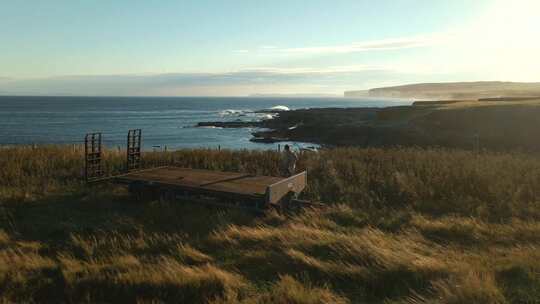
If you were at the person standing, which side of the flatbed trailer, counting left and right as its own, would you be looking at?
left

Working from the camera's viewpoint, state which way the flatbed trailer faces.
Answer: facing the viewer and to the right of the viewer
